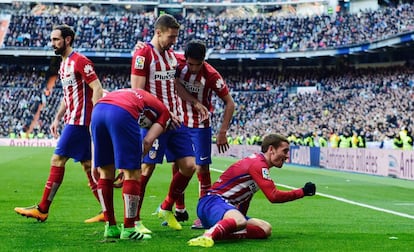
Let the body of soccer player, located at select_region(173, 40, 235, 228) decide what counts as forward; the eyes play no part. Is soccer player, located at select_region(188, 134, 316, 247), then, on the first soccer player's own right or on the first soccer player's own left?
on the first soccer player's own left

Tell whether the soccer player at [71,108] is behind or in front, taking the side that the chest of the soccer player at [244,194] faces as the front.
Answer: behind

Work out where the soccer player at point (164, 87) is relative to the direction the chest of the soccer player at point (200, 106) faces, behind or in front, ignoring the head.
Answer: in front

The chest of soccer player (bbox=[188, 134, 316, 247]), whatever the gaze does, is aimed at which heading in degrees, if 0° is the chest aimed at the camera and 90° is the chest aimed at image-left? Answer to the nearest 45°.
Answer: approximately 270°

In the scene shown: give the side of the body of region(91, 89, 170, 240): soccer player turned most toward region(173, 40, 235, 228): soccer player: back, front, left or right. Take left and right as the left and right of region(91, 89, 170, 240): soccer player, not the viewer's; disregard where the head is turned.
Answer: front

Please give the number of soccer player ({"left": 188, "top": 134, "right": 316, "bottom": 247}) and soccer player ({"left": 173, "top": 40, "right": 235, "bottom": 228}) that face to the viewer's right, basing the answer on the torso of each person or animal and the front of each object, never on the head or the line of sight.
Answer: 1

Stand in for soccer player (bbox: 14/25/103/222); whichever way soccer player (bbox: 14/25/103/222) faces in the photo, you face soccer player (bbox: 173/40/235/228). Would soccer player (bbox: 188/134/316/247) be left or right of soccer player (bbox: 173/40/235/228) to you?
right
